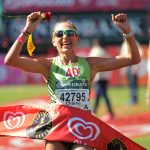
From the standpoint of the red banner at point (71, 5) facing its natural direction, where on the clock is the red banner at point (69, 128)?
the red banner at point (69, 128) is roughly at 12 o'clock from the red banner at point (71, 5).

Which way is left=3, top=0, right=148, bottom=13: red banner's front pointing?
toward the camera

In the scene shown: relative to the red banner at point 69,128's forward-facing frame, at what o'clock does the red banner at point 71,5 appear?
the red banner at point 71,5 is roughly at 6 o'clock from the red banner at point 69,128.

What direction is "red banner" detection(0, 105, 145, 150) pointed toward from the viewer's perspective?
toward the camera

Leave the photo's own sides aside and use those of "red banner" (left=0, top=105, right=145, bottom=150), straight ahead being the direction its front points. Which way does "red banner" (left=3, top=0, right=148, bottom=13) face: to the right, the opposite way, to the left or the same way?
the same way

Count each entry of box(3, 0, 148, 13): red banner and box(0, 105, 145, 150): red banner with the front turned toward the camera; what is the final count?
2
